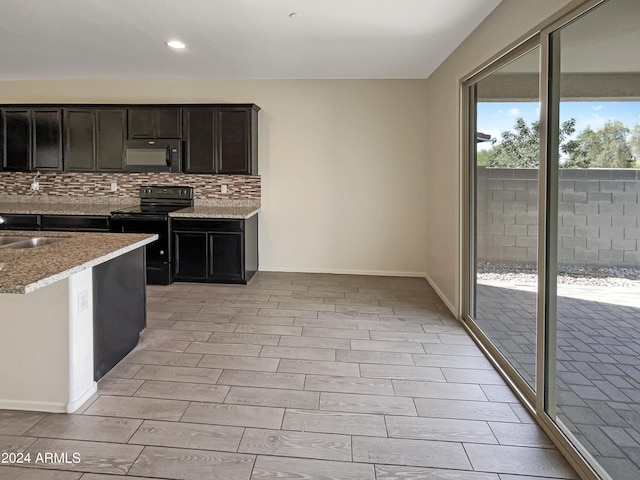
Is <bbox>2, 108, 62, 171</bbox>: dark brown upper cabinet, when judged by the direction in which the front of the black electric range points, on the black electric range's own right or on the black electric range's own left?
on the black electric range's own right

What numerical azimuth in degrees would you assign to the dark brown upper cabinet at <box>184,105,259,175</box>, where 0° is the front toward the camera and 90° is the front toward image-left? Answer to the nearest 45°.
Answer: approximately 0°

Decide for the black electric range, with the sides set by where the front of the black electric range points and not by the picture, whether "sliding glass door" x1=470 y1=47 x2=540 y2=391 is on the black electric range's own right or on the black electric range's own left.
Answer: on the black electric range's own left

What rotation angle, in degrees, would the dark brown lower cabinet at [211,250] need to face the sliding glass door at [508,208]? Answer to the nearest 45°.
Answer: approximately 45° to its left

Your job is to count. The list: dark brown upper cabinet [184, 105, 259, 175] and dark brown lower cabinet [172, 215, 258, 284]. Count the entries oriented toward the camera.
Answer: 2

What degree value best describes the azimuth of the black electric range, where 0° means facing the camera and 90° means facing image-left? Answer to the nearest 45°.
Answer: approximately 45°

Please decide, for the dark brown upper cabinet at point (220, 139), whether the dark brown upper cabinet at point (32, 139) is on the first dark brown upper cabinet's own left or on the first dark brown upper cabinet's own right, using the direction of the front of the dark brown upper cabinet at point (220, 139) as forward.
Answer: on the first dark brown upper cabinet's own right

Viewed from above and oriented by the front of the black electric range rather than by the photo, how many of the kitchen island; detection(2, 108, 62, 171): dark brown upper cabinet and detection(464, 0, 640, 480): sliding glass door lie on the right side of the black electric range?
1
